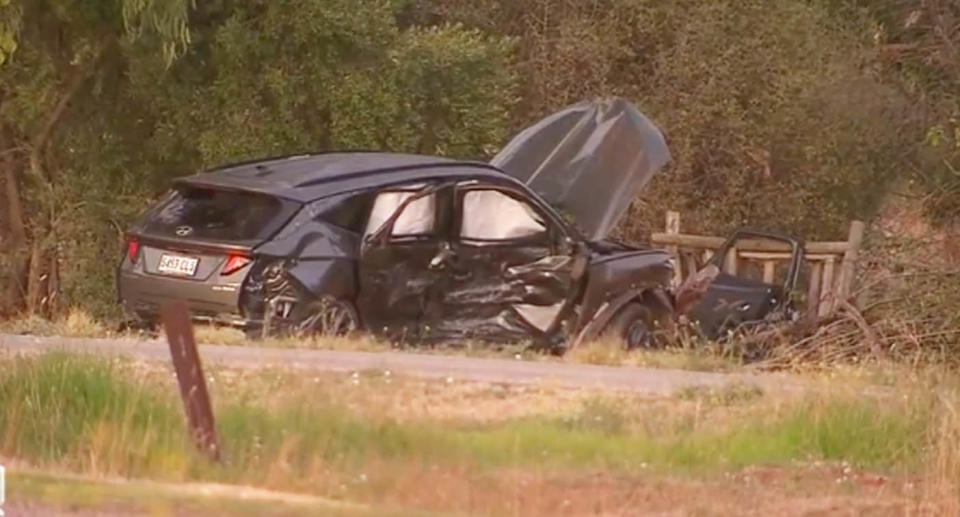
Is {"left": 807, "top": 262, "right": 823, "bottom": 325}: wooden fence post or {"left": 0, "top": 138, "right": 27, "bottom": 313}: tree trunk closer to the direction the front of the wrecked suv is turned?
the wooden fence post

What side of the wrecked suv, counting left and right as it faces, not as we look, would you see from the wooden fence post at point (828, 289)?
front

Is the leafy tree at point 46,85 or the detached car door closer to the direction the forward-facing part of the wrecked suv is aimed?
the detached car door

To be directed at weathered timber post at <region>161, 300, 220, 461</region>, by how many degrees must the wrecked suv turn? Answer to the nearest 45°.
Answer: approximately 135° to its right

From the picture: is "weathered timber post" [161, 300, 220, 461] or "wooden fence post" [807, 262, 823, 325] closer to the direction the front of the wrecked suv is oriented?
the wooden fence post

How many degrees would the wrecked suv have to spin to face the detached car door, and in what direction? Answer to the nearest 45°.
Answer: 0° — it already faces it

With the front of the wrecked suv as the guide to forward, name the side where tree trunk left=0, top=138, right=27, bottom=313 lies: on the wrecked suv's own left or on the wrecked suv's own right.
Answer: on the wrecked suv's own left

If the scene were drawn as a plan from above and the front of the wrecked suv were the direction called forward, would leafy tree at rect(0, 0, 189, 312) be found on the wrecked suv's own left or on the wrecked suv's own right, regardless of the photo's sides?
on the wrecked suv's own left

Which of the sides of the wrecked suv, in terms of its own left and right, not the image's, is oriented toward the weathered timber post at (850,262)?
front

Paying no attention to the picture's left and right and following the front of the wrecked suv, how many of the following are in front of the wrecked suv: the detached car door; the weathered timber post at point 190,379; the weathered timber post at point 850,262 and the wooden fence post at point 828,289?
3

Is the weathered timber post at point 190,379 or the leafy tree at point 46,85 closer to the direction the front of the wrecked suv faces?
the leafy tree

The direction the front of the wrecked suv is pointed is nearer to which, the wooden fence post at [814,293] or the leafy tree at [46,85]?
the wooden fence post

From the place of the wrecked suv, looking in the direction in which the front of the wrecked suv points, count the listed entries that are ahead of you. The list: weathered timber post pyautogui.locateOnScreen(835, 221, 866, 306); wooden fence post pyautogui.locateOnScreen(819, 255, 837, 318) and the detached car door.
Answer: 3

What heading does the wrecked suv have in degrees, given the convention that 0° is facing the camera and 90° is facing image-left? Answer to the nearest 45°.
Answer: approximately 225°

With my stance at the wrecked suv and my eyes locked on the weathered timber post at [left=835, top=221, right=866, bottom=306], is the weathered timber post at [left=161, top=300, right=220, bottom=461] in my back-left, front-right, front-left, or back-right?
back-right

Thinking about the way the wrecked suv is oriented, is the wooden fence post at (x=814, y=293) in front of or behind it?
in front
